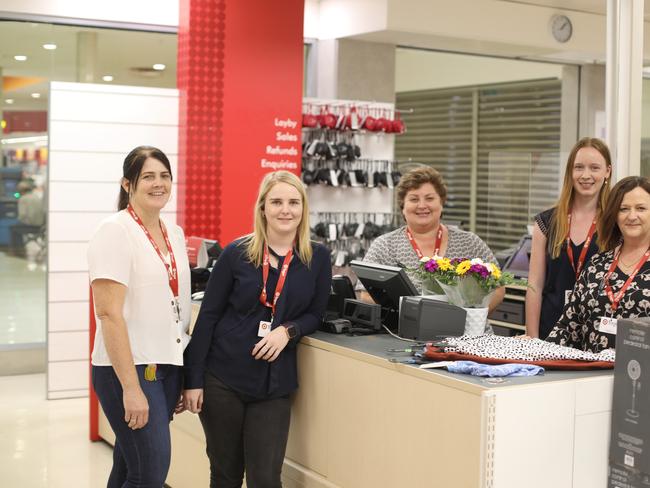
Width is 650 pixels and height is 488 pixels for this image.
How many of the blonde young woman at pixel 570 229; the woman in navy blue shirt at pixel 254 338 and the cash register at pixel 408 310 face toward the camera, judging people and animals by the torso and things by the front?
2

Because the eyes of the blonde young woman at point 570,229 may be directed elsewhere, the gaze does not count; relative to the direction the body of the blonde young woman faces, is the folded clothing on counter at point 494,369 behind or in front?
in front

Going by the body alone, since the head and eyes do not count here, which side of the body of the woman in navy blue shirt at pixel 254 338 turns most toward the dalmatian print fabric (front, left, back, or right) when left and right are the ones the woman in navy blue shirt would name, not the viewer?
left

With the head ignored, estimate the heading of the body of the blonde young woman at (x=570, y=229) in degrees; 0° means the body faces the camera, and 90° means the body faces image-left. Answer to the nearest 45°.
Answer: approximately 0°

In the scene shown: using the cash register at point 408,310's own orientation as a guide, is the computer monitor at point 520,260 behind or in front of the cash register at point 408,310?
in front

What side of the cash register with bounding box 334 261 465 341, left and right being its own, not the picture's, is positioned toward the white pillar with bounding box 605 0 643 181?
front
